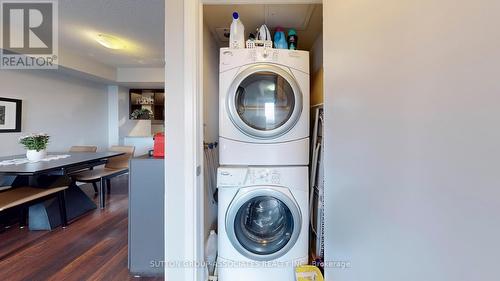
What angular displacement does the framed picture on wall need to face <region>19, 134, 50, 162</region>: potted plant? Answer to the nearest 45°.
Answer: approximately 45° to its right

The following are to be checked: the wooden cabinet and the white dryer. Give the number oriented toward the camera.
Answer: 2

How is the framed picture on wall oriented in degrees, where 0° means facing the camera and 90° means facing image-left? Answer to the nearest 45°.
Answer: approximately 315°

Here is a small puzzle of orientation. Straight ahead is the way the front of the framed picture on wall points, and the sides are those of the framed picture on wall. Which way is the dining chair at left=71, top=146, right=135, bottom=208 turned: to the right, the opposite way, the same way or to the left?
to the right

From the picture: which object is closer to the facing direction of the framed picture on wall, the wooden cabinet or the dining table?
the dining table
